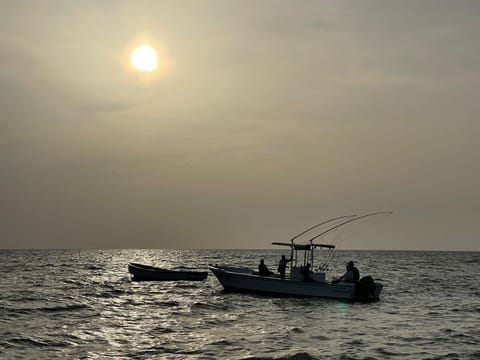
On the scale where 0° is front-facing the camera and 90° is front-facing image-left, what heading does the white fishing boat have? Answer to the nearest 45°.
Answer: approximately 90°
